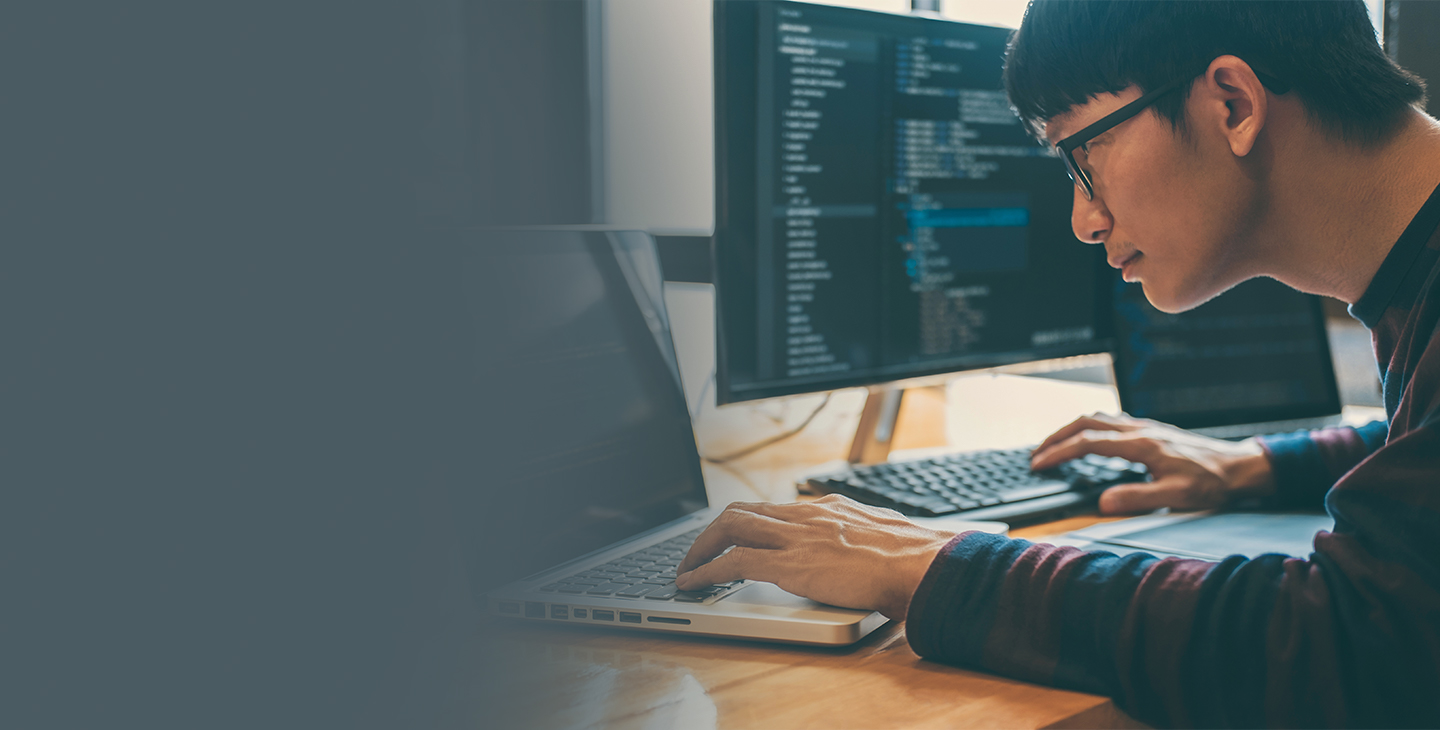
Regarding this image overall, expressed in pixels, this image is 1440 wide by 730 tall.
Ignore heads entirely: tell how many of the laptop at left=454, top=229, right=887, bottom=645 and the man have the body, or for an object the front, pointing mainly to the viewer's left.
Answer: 1

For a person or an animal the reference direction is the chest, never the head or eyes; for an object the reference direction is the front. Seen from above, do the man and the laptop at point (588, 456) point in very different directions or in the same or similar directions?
very different directions

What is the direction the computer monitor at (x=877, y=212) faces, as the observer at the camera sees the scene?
facing the viewer and to the right of the viewer

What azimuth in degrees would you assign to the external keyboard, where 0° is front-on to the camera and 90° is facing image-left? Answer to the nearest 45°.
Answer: approximately 315°

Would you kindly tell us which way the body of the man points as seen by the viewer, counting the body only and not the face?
to the viewer's left

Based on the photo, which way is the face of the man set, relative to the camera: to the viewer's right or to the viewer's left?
to the viewer's left

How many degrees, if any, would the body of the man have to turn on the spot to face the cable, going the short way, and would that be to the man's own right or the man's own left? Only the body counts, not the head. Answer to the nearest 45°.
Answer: approximately 45° to the man's own right

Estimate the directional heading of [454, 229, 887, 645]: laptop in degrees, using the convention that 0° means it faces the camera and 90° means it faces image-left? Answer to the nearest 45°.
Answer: approximately 315°
